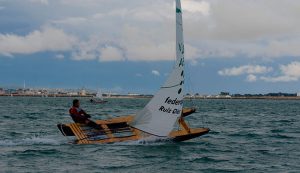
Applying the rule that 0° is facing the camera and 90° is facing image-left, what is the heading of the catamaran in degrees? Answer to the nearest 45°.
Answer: approximately 270°
